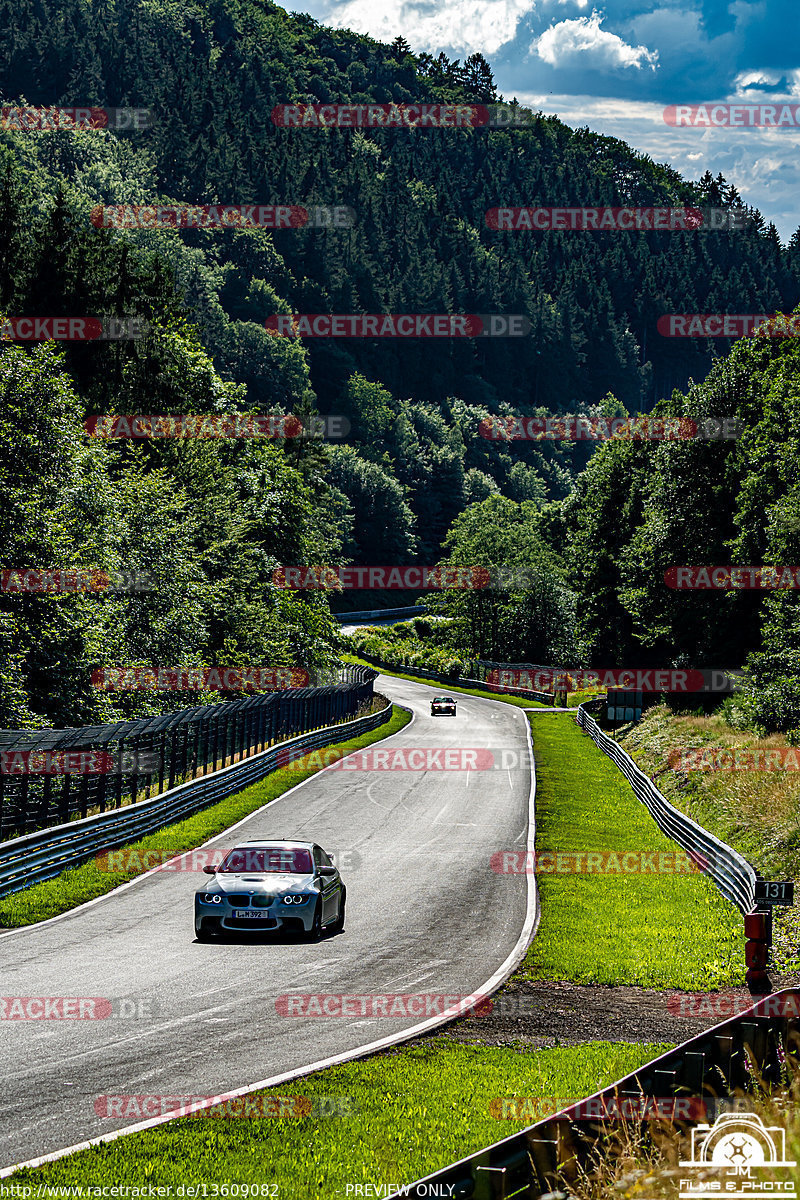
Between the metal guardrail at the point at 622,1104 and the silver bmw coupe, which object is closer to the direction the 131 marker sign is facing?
the metal guardrail

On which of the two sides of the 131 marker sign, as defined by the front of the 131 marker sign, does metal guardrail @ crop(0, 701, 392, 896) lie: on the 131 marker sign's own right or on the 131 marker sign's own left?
on the 131 marker sign's own right

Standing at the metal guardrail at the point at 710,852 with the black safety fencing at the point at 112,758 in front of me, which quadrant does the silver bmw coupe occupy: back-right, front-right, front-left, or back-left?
front-left

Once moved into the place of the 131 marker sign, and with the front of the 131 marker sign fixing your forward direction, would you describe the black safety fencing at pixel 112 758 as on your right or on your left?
on your right

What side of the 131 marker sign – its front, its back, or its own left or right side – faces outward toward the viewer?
front

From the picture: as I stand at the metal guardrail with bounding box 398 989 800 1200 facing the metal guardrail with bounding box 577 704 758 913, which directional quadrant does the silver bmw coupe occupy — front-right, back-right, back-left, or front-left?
front-left

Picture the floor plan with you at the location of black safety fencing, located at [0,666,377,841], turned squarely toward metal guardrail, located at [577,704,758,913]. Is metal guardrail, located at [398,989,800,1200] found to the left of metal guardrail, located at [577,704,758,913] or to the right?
right

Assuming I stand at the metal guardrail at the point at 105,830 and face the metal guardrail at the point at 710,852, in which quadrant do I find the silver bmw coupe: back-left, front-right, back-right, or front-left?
front-right

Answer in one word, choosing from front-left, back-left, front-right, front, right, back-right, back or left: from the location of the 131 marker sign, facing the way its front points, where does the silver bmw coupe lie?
right

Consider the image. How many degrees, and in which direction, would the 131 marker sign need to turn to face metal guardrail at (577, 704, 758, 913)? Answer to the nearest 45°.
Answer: approximately 180°

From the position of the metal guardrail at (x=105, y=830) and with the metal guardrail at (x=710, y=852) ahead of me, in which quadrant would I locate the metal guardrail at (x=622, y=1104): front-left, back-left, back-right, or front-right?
front-right

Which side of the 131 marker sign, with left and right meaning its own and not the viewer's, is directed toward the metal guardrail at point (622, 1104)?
front
